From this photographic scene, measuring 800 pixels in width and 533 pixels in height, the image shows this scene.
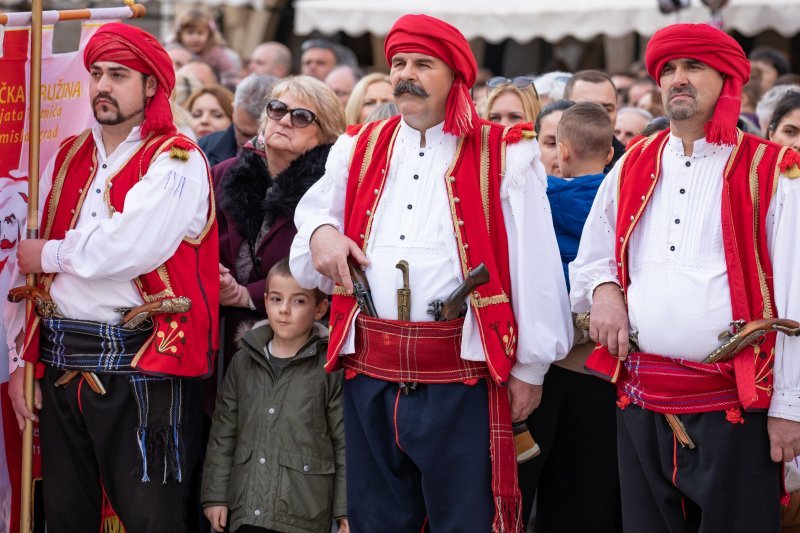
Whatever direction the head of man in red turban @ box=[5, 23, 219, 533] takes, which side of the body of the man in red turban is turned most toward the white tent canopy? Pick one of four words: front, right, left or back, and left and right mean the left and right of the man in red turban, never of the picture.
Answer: back

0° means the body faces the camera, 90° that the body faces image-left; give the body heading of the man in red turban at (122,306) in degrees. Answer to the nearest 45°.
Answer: approximately 45°

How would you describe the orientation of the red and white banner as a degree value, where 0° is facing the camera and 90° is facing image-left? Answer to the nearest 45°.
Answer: approximately 0°

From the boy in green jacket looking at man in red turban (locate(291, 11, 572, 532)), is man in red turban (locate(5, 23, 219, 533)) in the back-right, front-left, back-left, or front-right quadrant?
back-right

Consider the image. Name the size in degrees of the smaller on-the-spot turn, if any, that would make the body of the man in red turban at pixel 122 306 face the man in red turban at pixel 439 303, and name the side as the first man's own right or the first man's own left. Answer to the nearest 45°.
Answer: approximately 90° to the first man's own left

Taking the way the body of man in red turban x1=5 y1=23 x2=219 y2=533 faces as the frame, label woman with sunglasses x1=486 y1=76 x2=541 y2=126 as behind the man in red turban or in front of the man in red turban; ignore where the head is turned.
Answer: behind

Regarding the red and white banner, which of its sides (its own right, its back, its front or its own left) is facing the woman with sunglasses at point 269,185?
left

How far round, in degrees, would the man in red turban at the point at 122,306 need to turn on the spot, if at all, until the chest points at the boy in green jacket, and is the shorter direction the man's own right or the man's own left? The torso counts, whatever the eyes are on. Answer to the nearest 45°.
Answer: approximately 135° to the man's own left

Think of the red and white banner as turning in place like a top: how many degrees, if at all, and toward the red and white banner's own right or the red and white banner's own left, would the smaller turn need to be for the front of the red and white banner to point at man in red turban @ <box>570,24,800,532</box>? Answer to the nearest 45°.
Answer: approximately 45° to the red and white banner's own left

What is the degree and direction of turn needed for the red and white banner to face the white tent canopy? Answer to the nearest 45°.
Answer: approximately 135° to its left
